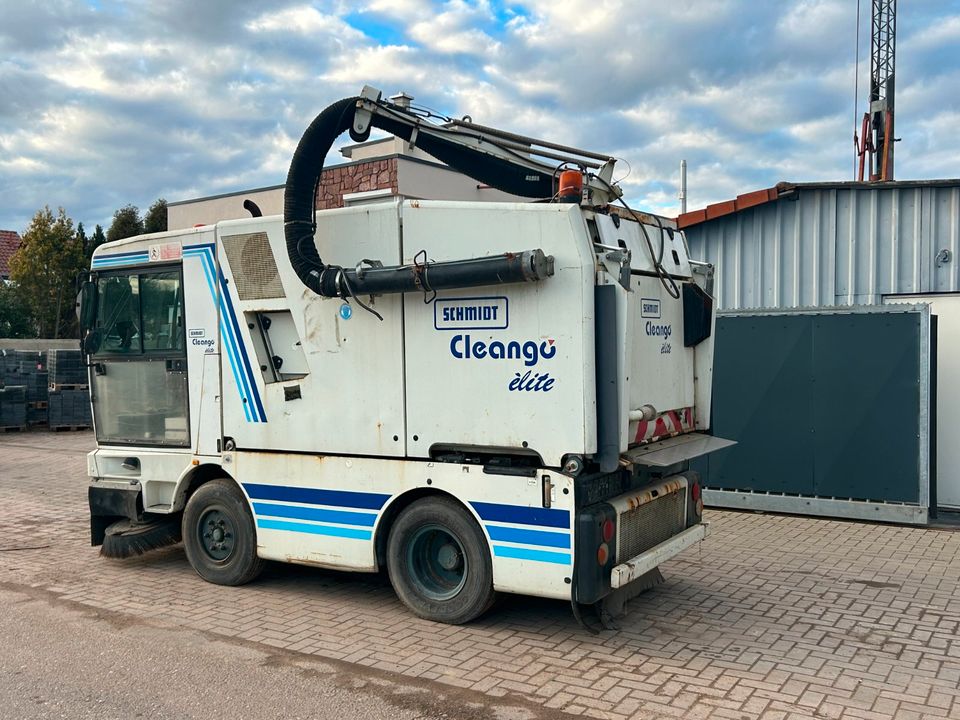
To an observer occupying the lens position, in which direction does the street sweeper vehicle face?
facing away from the viewer and to the left of the viewer

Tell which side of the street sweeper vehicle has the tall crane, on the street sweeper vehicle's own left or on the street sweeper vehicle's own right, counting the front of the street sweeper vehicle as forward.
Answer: on the street sweeper vehicle's own right

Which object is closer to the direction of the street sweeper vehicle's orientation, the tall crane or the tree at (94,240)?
the tree

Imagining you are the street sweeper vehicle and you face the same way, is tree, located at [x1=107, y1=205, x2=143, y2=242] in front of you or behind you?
in front

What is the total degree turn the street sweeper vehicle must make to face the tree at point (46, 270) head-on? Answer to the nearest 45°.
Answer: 0° — it already faces it

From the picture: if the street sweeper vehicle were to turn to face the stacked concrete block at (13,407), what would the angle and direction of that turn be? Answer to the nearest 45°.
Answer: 0° — it already faces it

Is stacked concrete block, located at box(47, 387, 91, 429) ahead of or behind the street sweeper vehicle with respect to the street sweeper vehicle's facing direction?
ahead

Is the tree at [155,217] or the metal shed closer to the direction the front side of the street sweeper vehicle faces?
the tree

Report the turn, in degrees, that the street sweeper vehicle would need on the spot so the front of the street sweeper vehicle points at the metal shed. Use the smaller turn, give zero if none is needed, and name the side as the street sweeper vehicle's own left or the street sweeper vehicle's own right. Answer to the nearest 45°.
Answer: approximately 90° to the street sweeper vehicle's own right
